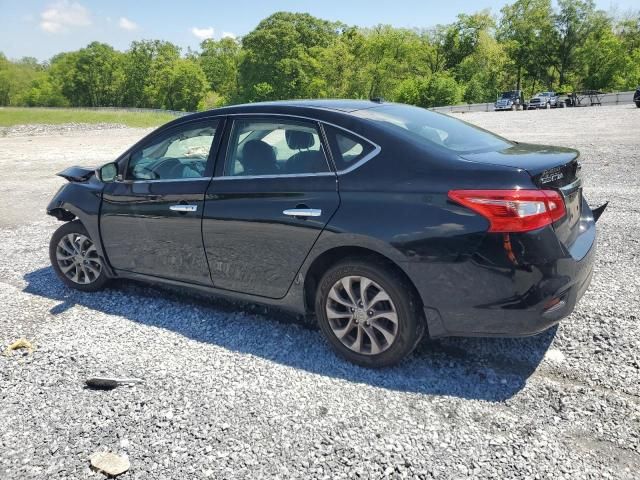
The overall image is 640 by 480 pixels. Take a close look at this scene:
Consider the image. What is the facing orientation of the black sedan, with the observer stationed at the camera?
facing away from the viewer and to the left of the viewer

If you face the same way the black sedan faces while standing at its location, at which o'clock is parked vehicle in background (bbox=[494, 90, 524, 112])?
The parked vehicle in background is roughly at 2 o'clock from the black sedan.

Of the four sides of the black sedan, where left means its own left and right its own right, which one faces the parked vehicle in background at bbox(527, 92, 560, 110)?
right
